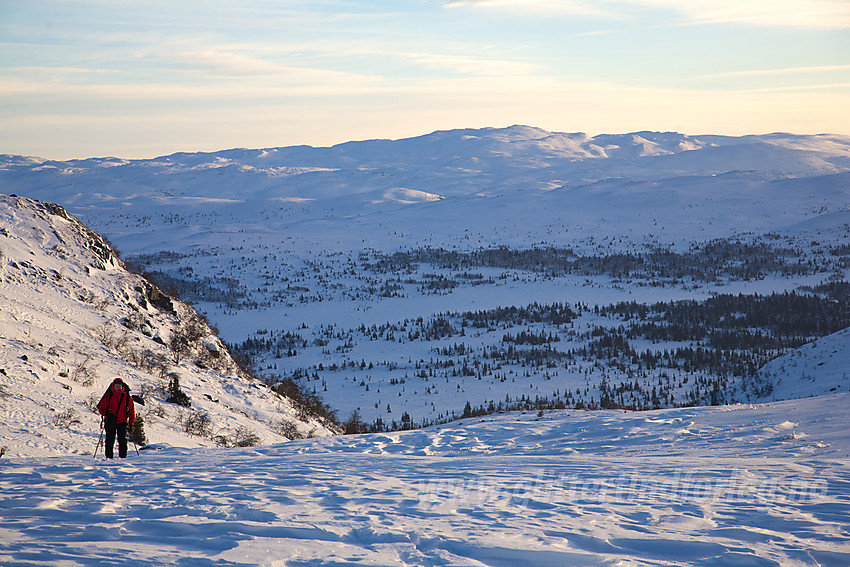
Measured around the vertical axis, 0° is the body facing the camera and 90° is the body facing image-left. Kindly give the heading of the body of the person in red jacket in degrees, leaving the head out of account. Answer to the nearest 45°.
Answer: approximately 0°

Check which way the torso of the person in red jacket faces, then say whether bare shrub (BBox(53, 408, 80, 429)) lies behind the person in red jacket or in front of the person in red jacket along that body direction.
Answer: behind

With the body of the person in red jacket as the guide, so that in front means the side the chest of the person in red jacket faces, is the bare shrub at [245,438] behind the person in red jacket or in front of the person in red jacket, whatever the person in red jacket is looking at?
behind

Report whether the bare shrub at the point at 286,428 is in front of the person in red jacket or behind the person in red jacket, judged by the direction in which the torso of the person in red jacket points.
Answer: behind

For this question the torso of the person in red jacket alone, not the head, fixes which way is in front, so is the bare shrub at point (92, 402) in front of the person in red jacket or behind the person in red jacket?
behind

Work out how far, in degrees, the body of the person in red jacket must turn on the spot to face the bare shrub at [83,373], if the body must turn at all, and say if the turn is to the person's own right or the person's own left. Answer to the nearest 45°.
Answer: approximately 180°
